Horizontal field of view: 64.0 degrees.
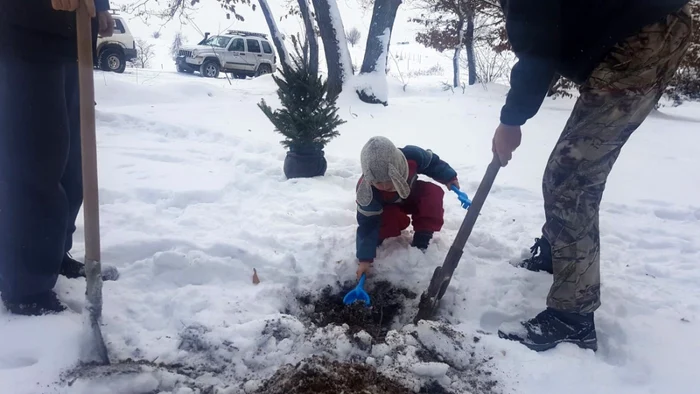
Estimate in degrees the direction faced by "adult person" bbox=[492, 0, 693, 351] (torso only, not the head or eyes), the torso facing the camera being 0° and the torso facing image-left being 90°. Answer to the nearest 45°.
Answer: approximately 90°

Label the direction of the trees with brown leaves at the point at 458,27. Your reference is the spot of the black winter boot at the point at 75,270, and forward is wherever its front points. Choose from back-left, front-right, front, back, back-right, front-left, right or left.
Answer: front-left

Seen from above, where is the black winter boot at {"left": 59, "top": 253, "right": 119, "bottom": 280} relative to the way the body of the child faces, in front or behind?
in front

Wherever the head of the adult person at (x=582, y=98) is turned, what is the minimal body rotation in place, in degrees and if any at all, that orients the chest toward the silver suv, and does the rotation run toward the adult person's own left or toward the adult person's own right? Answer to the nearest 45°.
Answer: approximately 45° to the adult person's own right

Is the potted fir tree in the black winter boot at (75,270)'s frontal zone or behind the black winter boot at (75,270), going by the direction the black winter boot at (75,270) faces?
frontal zone

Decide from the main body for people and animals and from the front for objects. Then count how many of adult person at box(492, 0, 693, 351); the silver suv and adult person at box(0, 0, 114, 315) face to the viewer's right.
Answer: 1

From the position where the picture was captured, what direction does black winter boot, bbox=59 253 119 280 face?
facing to the right of the viewer

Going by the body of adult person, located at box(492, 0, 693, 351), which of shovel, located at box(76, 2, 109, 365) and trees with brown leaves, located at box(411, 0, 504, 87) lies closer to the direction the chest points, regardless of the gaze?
the shovel

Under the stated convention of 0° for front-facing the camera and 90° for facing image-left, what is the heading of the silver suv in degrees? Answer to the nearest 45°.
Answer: approximately 45°

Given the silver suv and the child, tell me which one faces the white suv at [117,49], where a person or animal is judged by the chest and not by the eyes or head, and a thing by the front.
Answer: the silver suv

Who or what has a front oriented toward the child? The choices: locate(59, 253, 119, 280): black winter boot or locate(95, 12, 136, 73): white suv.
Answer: the black winter boot

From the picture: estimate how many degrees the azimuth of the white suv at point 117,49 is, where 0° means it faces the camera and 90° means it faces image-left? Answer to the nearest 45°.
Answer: approximately 90°
